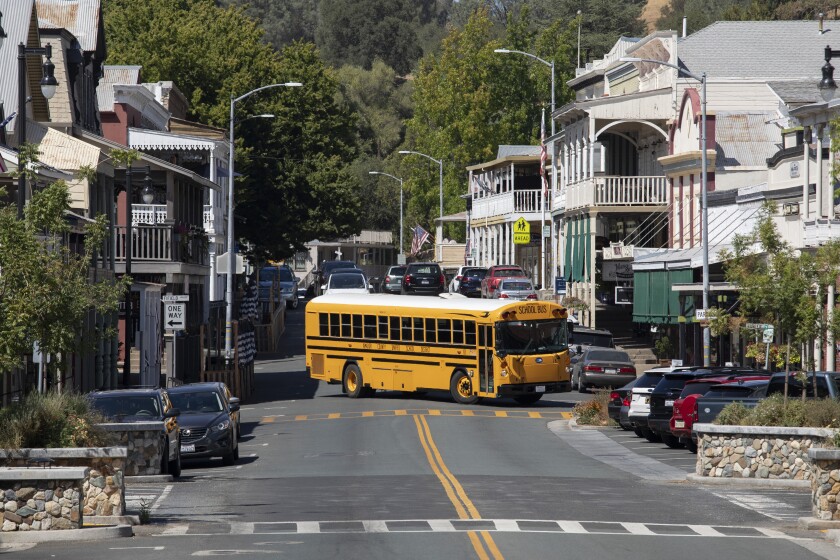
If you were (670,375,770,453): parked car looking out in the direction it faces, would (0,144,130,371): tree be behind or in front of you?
behind

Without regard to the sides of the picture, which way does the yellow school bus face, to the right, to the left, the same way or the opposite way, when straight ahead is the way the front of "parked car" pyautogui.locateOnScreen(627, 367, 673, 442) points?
to the right

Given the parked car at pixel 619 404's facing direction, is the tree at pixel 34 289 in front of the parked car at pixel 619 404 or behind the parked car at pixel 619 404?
behind

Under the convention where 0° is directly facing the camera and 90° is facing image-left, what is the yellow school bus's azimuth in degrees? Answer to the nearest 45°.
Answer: approximately 315°

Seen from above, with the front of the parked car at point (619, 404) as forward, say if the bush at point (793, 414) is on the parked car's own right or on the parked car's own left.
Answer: on the parked car's own right

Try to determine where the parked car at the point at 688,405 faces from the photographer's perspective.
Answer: facing away from the viewer and to the right of the viewer

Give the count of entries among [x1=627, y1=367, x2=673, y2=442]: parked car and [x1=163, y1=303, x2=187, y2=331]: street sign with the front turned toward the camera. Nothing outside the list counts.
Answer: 1

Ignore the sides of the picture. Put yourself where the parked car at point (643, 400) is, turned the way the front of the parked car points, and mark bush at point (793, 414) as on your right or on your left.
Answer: on your right

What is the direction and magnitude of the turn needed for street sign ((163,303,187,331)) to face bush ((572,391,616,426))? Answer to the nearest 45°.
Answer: approximately 90° to its left

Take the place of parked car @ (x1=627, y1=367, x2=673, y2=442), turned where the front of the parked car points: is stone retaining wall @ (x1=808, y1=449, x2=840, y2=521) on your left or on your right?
on your right

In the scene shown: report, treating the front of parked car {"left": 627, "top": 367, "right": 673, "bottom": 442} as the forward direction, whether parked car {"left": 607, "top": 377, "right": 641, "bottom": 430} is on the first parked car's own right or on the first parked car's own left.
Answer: on the first parked car's own left

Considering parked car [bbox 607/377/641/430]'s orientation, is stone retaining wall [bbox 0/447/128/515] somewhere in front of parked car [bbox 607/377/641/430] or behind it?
behind
